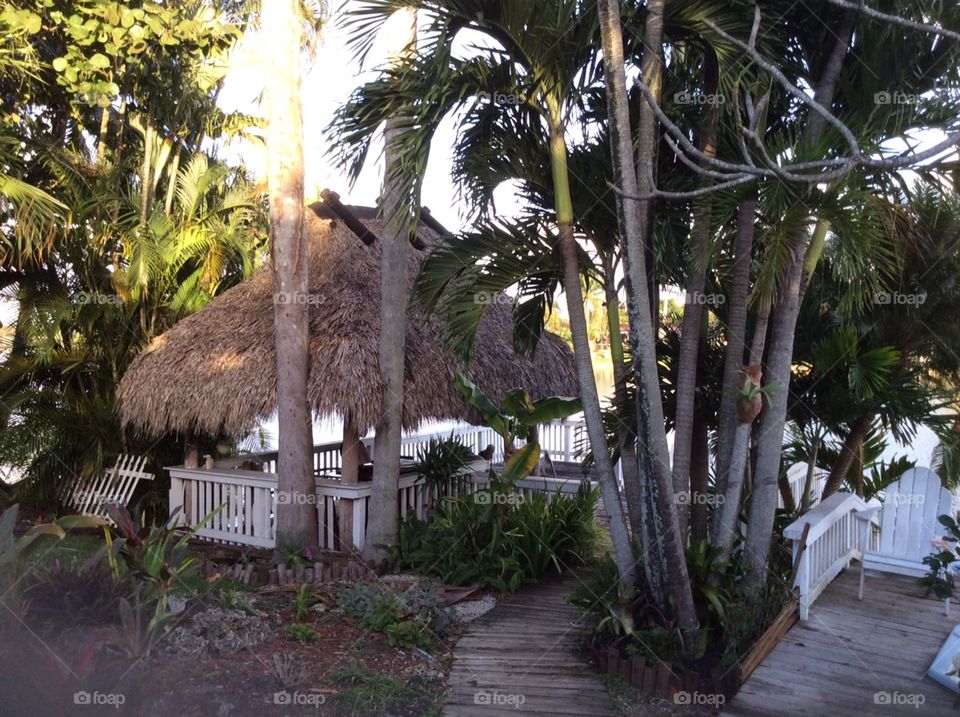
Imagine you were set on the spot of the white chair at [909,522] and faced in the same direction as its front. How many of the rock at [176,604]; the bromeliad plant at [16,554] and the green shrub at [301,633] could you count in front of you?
3

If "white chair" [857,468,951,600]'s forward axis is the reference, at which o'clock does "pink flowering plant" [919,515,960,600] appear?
The pink flowering plant is roughly at 10 o'clock from the white chair.

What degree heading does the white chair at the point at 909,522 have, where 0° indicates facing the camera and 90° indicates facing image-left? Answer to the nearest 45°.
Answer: approximately 45°

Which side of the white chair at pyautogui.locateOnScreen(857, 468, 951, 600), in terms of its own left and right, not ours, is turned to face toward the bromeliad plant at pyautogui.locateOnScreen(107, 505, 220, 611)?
front

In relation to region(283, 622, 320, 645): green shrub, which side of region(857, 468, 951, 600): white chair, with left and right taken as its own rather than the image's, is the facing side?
front

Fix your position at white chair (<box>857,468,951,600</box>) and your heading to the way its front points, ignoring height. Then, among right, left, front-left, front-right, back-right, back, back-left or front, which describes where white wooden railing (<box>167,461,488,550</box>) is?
front-right

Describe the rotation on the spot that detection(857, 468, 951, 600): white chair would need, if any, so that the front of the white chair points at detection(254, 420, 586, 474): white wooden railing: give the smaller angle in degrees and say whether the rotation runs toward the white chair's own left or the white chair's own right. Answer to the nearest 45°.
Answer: approximately 90° to the white chair's own right

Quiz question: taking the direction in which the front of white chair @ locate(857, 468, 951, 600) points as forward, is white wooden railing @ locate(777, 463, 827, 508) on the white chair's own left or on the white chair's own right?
on the white chair's own right

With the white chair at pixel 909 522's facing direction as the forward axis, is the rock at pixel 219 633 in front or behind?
in front
